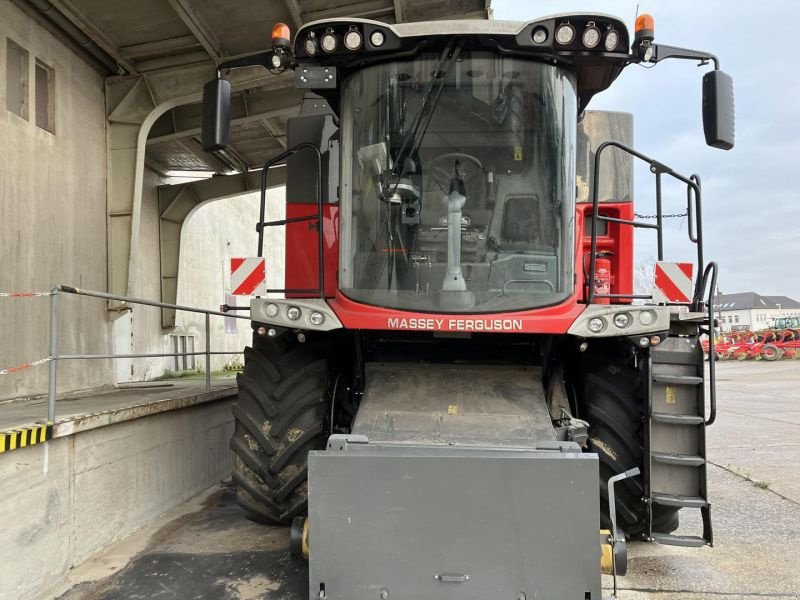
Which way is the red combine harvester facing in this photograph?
toward the camera
